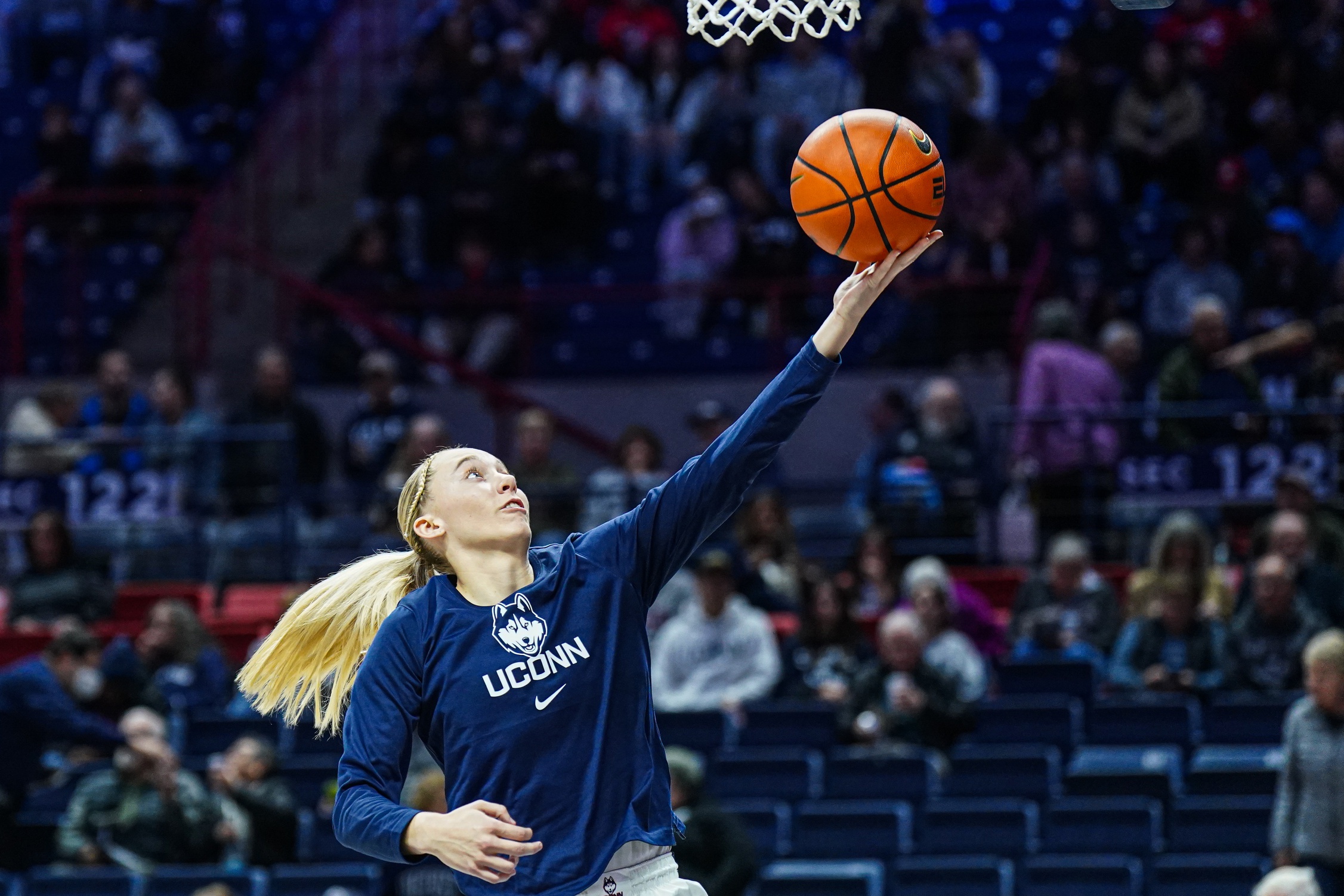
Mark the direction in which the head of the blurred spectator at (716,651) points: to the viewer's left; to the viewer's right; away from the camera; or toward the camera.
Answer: toward the camera

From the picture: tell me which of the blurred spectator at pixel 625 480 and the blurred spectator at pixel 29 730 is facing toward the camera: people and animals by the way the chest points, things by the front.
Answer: the blurred spectator at pixel 625 480

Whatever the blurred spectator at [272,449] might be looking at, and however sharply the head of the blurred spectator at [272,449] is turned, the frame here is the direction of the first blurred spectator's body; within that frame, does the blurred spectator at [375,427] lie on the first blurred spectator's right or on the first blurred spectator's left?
on the first blurred spectator's left

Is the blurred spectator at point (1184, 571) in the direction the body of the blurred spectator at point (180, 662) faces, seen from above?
no

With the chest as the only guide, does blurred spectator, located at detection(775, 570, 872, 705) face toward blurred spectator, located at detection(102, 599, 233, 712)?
no

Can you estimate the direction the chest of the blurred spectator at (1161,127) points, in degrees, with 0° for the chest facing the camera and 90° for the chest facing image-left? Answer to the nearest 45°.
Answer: approximately 0°

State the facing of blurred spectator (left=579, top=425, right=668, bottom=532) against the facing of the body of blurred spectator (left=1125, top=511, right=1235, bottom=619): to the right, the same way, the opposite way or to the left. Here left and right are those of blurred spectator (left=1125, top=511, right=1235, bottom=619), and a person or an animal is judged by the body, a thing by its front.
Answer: the same way

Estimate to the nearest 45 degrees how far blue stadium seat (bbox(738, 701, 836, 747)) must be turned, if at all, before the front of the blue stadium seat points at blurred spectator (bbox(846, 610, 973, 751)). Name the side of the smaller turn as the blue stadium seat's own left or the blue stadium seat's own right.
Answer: approximately 90° to the blue stadium seat's own left

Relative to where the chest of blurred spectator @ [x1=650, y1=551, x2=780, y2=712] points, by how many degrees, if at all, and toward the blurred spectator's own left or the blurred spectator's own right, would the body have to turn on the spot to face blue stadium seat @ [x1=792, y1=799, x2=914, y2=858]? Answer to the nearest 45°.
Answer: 0° — they already face it

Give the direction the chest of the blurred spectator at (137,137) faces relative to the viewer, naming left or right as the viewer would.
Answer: facing the viewer

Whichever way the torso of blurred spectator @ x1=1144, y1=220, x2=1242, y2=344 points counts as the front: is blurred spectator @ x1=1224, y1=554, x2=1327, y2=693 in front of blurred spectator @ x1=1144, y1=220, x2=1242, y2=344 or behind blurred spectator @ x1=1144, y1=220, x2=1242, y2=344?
in front

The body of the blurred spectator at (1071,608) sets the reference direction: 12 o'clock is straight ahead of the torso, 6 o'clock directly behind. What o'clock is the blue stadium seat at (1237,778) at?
The blue stadium seat is roughly at 11 o'clock from the blurred spectator.

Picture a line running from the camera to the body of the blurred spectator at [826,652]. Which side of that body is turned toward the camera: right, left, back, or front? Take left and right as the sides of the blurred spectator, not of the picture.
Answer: front

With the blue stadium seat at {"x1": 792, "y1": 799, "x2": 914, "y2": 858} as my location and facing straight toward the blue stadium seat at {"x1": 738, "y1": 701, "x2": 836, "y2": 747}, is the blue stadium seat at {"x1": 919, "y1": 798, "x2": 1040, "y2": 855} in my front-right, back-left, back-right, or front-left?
back-right

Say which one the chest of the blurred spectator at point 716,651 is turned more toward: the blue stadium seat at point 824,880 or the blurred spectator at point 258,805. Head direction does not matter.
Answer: the blue stadium seat

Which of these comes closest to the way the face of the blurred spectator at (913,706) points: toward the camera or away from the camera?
toward the camera

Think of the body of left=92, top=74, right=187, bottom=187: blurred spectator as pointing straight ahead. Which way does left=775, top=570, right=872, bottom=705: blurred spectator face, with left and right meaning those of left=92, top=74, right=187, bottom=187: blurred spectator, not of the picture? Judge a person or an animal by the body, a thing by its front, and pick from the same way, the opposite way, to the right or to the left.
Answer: the same way

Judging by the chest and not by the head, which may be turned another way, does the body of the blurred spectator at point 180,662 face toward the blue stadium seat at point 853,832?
no
